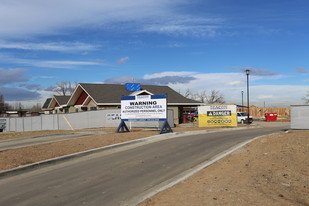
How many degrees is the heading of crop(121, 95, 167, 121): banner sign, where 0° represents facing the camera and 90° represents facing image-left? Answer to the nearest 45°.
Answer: approximately 0°

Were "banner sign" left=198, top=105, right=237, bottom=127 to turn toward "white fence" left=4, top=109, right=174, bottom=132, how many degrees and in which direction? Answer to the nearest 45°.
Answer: approximately 90° to its right

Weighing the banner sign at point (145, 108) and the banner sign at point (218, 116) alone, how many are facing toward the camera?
2

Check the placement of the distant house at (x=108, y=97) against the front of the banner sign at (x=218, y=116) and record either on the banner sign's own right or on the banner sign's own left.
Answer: on the banner sign's own right

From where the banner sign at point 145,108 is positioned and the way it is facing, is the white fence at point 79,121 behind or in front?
behind

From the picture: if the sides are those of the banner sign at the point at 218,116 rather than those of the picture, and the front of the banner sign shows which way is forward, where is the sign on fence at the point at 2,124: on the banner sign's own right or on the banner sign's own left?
on the banner sign's own right

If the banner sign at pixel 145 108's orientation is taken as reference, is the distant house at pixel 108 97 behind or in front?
behind

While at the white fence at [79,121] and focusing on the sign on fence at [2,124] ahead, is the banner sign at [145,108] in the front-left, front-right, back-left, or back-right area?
back-left

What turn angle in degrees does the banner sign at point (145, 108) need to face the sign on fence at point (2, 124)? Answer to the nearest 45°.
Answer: approximately 135° to its right
